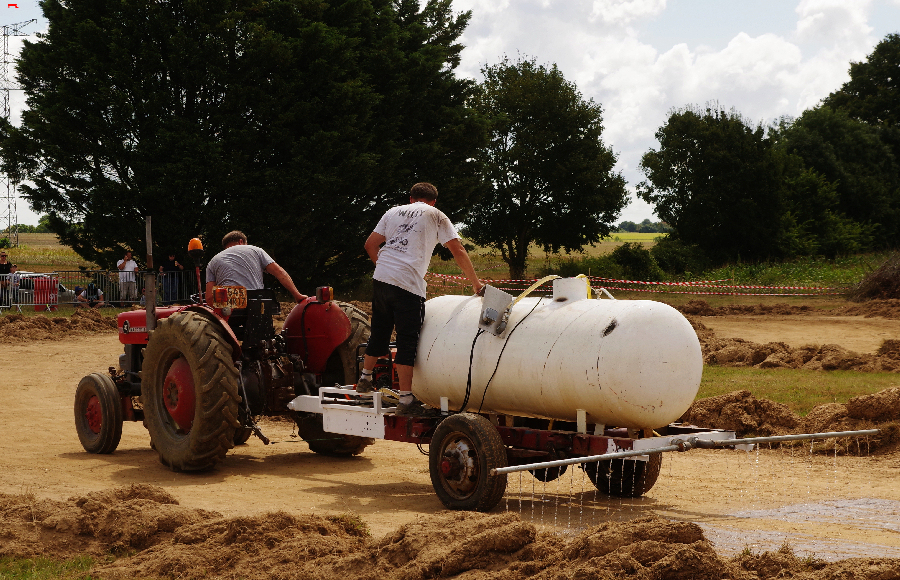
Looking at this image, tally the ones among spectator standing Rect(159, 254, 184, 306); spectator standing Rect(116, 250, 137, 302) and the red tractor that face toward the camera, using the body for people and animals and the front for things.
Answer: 2

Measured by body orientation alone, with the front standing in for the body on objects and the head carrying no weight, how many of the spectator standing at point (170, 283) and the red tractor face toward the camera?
1

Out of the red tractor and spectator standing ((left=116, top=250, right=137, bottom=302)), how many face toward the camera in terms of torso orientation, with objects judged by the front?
1

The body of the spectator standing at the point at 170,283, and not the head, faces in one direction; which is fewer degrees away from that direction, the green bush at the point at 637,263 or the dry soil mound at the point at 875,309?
the dry soil mound

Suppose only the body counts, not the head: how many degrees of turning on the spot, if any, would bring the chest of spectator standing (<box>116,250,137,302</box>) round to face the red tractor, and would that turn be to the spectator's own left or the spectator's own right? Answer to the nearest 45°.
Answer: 0° — they already face it

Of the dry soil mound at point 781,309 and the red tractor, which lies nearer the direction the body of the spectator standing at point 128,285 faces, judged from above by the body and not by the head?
the red tractor

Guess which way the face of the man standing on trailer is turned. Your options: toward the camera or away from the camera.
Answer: away from the camera

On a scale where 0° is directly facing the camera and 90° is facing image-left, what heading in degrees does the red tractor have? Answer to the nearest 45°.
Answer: approximately 135°

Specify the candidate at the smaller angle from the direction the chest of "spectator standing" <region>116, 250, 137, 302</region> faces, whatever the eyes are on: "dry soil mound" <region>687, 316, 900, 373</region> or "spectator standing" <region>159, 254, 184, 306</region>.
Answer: the dry soil mound
